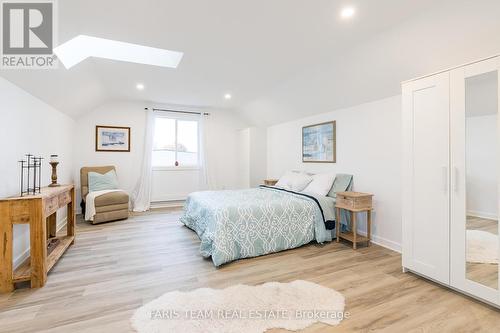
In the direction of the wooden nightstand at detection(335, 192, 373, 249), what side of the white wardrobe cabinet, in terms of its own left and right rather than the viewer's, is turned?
right

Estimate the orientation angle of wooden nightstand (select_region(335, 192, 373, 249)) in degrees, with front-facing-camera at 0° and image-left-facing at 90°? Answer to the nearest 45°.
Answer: approximately 45°

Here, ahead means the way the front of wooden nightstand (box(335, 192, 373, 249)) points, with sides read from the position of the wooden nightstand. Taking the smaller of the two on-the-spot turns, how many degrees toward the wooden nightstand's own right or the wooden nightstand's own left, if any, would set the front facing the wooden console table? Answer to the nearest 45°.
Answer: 0° — it already faces it

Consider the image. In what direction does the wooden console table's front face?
to the viewer's right

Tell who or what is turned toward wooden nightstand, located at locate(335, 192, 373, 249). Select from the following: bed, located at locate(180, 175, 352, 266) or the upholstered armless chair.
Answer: the upholstered armless chair

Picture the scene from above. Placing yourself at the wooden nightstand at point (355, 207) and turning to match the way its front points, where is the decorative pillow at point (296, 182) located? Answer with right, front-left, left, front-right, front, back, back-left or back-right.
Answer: right

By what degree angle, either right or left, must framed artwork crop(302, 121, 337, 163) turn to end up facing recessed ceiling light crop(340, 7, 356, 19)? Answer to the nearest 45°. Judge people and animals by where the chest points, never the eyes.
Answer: approximately 45° to its left

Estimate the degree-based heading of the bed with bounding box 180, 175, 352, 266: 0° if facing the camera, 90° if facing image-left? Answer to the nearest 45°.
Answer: approximately 45°

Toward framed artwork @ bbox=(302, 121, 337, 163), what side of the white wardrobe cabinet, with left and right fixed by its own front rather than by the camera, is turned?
right

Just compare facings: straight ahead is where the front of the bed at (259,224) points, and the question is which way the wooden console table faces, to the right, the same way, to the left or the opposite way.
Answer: the opposite way

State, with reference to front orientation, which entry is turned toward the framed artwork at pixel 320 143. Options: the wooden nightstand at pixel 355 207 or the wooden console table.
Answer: the wooden console table

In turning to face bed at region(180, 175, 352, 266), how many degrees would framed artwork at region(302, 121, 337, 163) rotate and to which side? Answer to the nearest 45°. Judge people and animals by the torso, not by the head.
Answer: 0° — it already faces it
